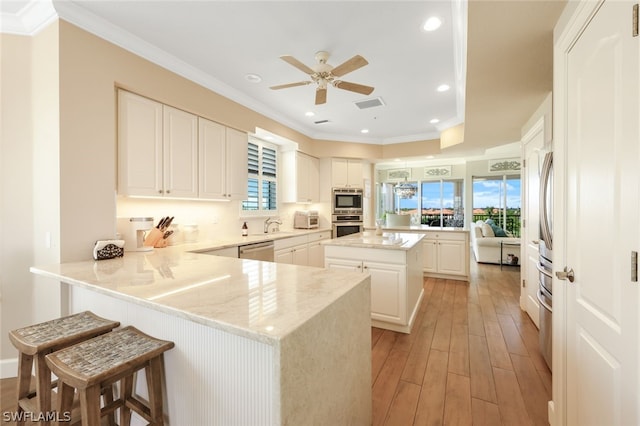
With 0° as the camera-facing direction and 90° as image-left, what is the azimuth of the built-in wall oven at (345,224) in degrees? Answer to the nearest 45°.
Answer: approximately 0°

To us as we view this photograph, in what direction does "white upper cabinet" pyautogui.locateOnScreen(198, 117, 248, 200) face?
facing the viewer and to the right of the viewer

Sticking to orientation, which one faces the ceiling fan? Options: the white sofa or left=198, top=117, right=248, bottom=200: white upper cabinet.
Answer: the white upper cabinet

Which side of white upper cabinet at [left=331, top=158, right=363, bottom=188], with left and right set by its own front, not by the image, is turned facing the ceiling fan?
front

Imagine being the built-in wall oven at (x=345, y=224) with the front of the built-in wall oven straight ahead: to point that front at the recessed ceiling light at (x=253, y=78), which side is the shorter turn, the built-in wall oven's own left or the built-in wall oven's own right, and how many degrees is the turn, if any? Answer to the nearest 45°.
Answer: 0° — it already faces it

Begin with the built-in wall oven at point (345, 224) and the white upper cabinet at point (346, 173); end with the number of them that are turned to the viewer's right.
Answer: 0

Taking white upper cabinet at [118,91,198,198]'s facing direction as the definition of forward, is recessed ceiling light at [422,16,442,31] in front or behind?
in front

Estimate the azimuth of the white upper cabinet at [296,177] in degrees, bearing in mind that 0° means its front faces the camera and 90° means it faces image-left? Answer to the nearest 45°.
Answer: approximately 315°

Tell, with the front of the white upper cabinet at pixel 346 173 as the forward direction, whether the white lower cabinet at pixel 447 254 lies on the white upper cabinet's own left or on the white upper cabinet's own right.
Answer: on the white upper cabinet's own left

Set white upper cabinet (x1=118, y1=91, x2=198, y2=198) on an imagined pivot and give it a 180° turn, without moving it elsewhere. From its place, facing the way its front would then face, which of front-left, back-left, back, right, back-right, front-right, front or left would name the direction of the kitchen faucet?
right

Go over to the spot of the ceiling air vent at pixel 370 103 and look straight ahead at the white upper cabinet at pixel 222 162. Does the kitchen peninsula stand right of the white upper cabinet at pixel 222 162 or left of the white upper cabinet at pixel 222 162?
left

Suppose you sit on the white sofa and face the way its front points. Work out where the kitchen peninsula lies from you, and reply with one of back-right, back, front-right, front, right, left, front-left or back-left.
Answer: right
